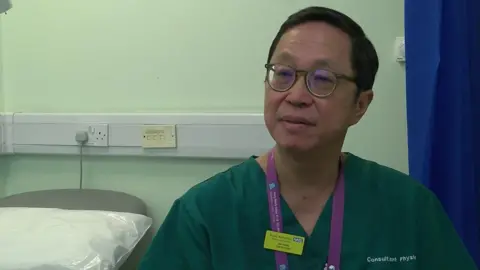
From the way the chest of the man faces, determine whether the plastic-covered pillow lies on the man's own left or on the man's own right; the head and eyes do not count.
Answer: on the man's own right

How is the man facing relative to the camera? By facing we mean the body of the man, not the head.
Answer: toward the camera

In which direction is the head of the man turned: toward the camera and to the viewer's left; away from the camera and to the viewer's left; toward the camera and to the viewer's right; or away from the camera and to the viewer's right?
toward the camera and to the viewer's left
